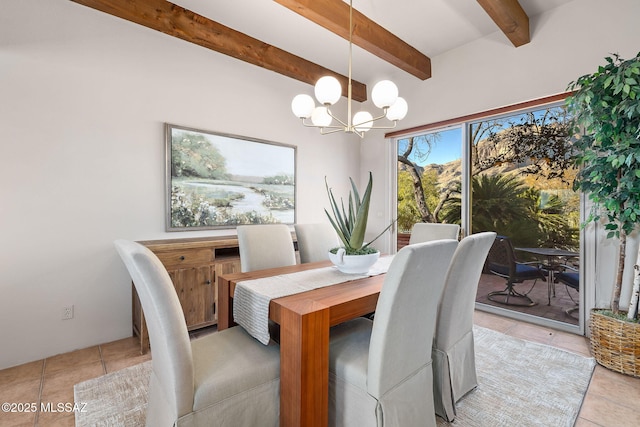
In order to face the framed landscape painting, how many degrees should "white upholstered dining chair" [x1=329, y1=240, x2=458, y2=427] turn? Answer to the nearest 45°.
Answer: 0° — it already faces it

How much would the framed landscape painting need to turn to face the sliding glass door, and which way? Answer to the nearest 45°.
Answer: approximately 45° to its left

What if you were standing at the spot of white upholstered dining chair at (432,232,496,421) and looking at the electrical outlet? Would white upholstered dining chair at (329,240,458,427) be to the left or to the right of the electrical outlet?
left

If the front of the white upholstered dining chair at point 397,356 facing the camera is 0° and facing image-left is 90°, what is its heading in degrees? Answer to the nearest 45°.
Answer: approximately 135°

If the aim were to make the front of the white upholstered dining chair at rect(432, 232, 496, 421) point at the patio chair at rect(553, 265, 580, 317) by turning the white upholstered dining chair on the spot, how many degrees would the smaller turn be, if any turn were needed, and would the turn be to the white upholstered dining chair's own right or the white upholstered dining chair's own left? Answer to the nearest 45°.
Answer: approximately 90° to the white upholstered dining chair's own right

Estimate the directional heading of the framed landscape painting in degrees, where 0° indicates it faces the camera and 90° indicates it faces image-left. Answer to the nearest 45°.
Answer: approximately 315°

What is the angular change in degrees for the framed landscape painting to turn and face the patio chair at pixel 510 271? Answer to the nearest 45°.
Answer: approximately 45° to its left
